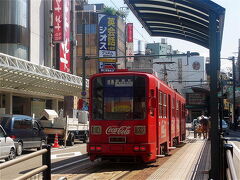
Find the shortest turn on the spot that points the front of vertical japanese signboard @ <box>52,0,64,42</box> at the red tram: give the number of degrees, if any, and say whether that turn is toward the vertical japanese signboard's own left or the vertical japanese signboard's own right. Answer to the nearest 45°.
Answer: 0° — it already faces it

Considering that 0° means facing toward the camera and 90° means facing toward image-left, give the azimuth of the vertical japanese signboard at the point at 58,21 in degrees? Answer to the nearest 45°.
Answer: approximately 0°

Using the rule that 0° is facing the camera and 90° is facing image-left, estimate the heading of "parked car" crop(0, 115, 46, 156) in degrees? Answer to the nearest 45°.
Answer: approximately 225°

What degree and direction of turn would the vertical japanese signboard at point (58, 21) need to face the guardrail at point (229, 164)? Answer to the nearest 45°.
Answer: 0° — it already faces it
